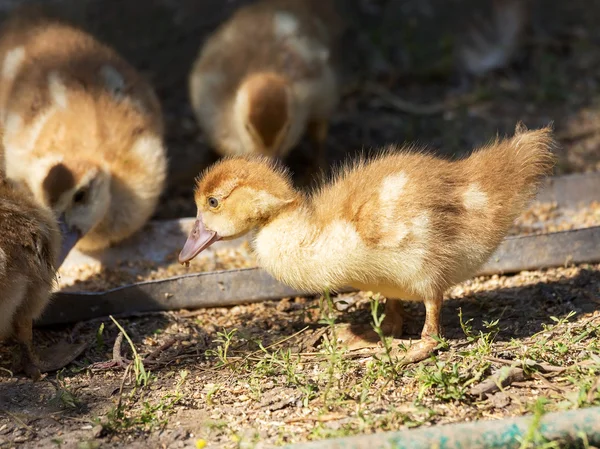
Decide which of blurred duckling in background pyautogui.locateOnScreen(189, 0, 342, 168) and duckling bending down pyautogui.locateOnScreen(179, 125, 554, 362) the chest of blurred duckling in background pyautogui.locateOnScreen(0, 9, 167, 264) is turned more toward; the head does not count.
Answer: the duckling bending down

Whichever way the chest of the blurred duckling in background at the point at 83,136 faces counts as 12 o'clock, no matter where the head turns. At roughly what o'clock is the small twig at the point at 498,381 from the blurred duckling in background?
The small twig is roughly at 11 o'clock from the blurred duckling in background.

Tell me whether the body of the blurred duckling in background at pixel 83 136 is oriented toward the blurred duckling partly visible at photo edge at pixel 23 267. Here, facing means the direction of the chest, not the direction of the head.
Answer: yes

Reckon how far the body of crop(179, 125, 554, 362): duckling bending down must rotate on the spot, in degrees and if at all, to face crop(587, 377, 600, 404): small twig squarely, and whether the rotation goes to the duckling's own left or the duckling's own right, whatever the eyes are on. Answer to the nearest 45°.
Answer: approximately 135° to the duckling's own left

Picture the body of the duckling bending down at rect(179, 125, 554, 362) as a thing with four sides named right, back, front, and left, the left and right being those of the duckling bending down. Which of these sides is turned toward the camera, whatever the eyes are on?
left

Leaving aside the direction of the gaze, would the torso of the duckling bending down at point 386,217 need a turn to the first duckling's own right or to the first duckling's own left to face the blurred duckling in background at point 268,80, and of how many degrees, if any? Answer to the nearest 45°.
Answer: approximately 90° to the first duckling's own right

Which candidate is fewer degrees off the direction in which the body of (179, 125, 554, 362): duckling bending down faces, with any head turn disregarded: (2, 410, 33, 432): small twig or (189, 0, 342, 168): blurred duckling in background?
the small twig

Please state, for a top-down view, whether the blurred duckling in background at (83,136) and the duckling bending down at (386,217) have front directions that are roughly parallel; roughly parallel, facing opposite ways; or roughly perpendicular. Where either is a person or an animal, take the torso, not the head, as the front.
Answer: roughly perpendicular

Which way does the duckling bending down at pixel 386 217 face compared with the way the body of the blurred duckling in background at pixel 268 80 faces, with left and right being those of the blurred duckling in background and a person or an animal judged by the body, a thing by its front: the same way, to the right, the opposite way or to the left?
to the right
